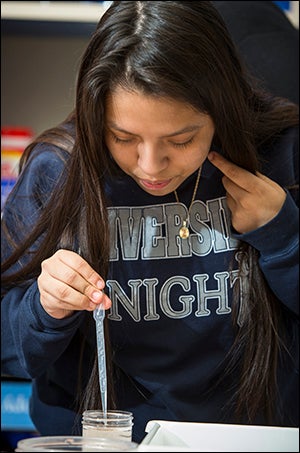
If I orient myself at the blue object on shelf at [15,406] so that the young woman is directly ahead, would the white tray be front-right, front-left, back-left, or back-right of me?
front-right

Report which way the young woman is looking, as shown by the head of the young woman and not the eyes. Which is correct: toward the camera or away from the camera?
toward the camera

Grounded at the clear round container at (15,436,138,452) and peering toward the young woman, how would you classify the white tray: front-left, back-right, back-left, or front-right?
front-right

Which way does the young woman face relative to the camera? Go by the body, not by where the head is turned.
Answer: toward the camera
